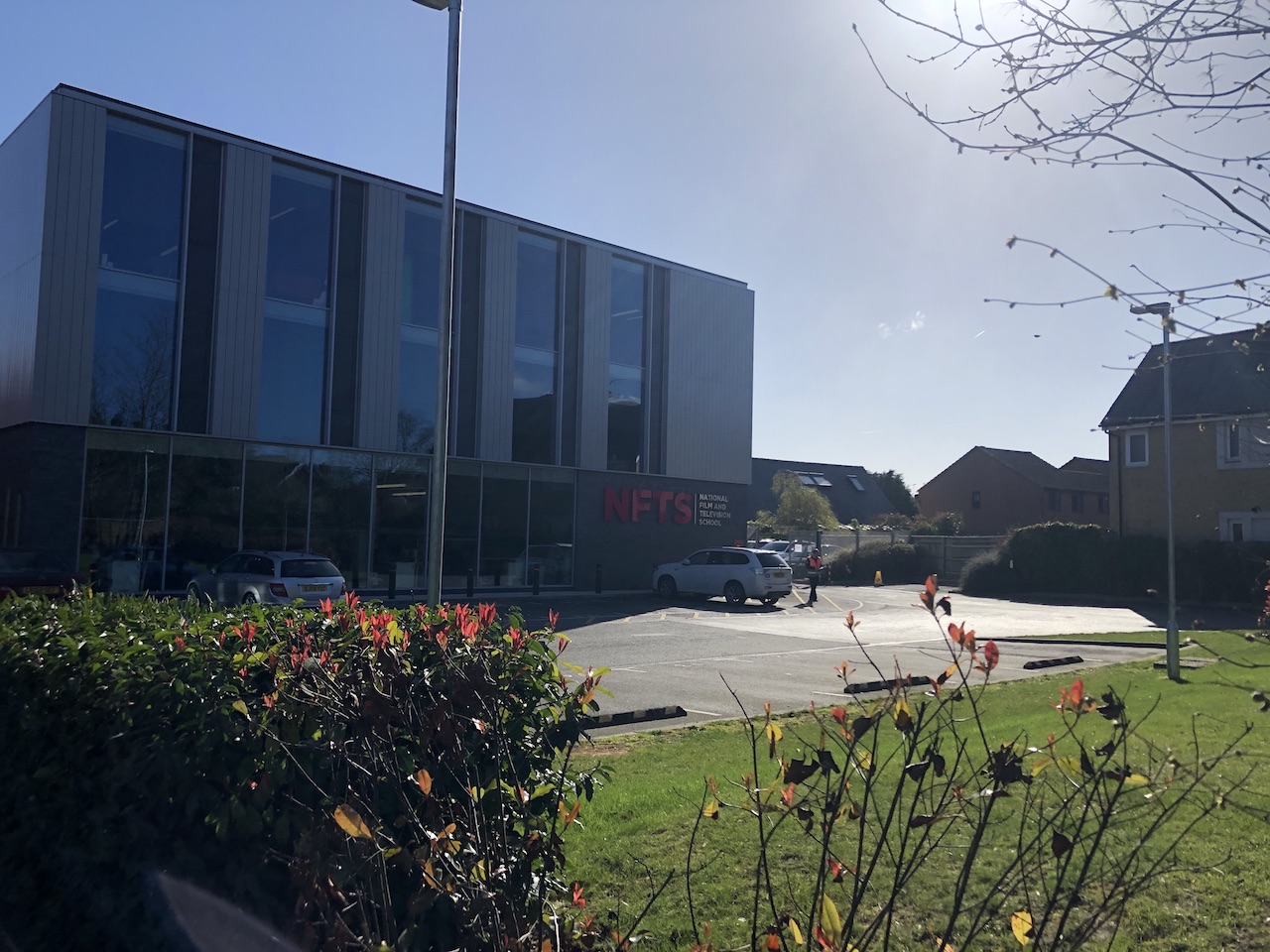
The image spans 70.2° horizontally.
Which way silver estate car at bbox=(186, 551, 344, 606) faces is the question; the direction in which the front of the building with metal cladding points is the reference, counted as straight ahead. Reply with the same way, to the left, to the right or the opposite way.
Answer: the opposite way

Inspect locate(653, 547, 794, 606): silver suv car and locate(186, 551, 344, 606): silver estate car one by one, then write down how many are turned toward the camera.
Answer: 0

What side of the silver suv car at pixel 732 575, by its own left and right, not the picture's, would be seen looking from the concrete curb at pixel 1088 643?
back

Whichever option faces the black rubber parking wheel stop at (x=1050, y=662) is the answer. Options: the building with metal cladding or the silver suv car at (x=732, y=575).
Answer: the building with metal cladding

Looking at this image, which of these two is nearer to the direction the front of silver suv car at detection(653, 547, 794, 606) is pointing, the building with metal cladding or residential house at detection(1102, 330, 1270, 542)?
the building with metal cladding

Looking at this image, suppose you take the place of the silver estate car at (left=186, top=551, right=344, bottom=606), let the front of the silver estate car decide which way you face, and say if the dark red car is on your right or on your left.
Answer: on your left

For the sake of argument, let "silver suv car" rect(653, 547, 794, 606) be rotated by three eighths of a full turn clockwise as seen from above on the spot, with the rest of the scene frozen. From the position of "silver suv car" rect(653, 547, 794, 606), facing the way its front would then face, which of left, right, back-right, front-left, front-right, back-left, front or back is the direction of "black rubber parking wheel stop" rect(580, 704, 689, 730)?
right

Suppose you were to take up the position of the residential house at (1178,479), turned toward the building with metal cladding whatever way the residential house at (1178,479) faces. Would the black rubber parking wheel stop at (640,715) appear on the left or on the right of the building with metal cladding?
left

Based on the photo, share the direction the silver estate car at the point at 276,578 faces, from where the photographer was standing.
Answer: facing away from the viewer and to the left of the viewer

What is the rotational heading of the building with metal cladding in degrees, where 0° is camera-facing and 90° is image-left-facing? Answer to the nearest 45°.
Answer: approximately 315°

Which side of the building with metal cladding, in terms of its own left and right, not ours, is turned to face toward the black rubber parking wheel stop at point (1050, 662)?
front

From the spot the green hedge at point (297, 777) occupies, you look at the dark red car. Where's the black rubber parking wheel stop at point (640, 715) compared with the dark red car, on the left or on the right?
right

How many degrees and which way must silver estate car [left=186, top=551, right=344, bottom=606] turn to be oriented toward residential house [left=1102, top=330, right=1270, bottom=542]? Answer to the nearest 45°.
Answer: approximately 135° to its right

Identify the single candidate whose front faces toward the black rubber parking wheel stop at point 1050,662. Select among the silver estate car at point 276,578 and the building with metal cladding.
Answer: the building with metal cladding

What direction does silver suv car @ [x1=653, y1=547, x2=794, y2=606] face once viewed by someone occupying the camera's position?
facing away from the viewer and to the left of the viewer

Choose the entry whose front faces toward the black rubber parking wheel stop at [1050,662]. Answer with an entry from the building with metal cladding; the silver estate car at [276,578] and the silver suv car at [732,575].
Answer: the building with metal cladding

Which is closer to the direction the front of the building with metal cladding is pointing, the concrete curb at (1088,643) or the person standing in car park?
the concrete curb
